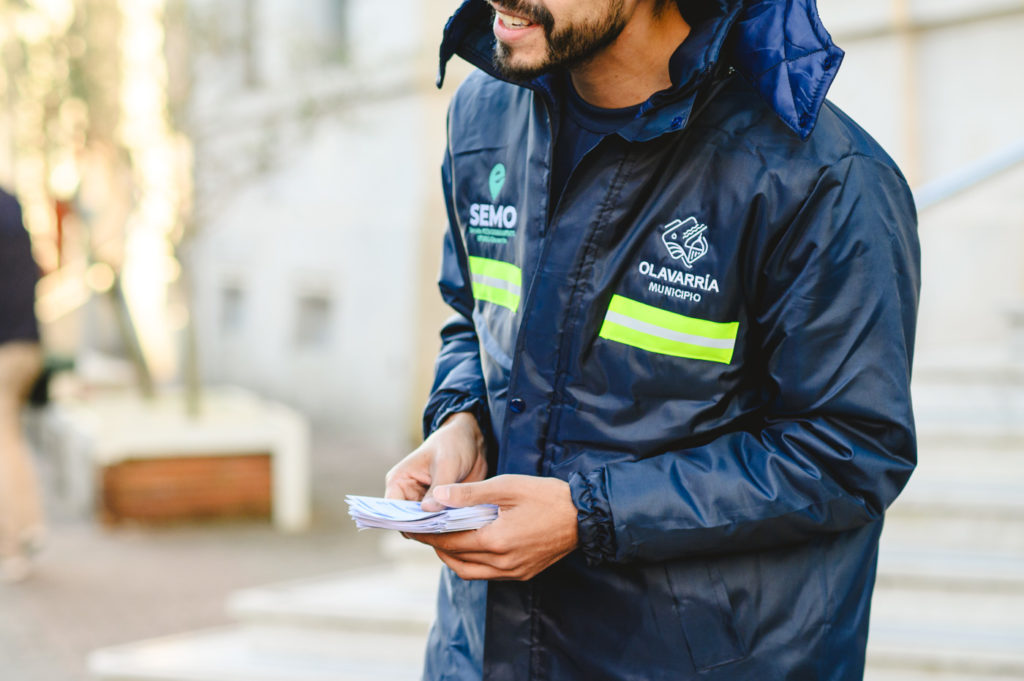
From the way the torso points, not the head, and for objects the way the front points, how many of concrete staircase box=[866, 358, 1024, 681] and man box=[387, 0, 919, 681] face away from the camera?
0

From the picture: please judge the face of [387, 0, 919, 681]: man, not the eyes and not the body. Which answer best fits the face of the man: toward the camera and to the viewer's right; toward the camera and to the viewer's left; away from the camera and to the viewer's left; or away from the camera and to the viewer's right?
toward the camera and to the viewer's left

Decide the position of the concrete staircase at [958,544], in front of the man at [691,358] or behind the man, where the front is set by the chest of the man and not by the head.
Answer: behind

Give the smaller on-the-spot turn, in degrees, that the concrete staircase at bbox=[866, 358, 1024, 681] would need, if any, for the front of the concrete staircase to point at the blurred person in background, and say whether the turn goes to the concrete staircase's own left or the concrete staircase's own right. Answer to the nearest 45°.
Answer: approximately 90° to the concrete staircase's own right

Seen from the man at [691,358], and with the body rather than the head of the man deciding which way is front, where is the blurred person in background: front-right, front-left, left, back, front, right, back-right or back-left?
right

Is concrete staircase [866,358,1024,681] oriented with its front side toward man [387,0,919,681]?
yes

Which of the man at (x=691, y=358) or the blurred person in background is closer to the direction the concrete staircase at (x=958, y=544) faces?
the man
